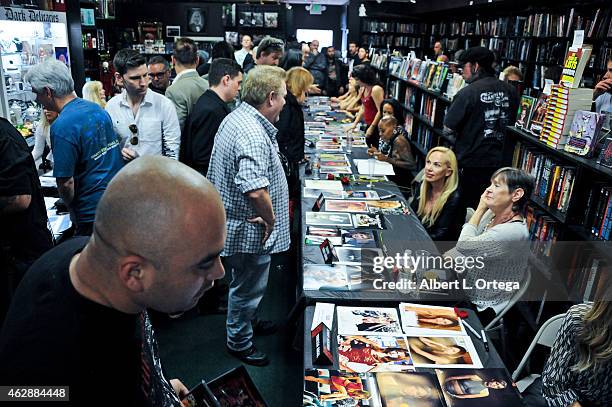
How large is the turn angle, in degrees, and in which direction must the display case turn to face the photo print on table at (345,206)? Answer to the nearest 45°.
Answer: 0° — it already faces it

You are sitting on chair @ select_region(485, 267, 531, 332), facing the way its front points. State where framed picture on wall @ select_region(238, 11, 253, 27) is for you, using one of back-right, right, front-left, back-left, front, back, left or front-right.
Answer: front-right

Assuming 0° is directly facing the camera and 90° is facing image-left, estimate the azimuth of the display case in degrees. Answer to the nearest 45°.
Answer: approximately 315°

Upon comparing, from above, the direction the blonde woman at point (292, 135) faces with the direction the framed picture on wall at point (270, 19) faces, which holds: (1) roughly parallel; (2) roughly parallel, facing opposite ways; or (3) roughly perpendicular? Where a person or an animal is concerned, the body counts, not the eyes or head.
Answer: roughly perpendicular

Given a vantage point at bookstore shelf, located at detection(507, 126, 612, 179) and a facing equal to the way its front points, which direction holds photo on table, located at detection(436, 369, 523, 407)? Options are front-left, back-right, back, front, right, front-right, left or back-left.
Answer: front-left

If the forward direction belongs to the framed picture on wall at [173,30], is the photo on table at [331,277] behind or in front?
in front

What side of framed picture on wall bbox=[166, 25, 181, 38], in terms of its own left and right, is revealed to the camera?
front

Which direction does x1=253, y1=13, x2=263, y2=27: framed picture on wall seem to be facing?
toward the camera

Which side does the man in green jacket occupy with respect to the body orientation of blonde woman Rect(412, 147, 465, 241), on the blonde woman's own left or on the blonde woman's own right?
on the blonde woman's own right

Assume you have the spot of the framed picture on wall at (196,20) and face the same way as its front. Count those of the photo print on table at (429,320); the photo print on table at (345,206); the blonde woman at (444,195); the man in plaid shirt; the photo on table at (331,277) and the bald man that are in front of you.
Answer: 6

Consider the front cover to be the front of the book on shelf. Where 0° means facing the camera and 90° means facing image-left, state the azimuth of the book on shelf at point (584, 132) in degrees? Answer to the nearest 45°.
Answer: approximately 45°

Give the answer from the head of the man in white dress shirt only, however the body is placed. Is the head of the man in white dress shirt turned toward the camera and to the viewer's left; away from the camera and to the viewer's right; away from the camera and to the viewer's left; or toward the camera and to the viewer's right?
toward the camera and to the viewer's right

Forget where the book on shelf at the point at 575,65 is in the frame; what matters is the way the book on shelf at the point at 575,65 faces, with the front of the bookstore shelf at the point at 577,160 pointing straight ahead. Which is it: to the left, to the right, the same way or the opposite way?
the same way

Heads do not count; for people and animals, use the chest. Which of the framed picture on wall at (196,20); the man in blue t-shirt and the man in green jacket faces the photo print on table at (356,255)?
the framed picture on wall

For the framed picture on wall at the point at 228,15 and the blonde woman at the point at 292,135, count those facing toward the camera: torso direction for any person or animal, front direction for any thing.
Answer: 1

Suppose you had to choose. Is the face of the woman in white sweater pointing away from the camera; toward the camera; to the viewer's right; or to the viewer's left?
to the viewer's left
